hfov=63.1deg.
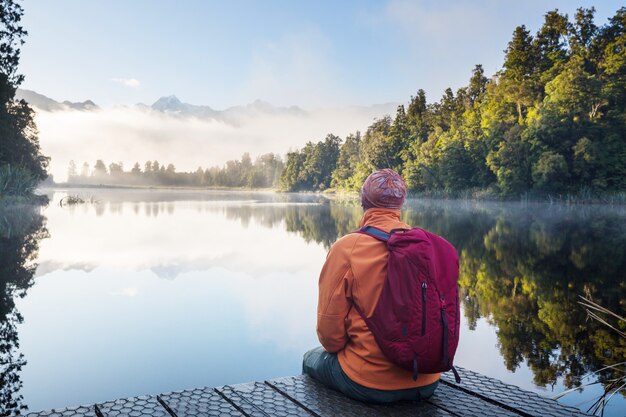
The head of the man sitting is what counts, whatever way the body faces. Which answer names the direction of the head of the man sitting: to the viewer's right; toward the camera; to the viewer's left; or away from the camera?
away from the camera

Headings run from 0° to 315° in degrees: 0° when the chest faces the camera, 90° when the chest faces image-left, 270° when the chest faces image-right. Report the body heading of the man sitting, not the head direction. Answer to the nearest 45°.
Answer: approximately 135°
